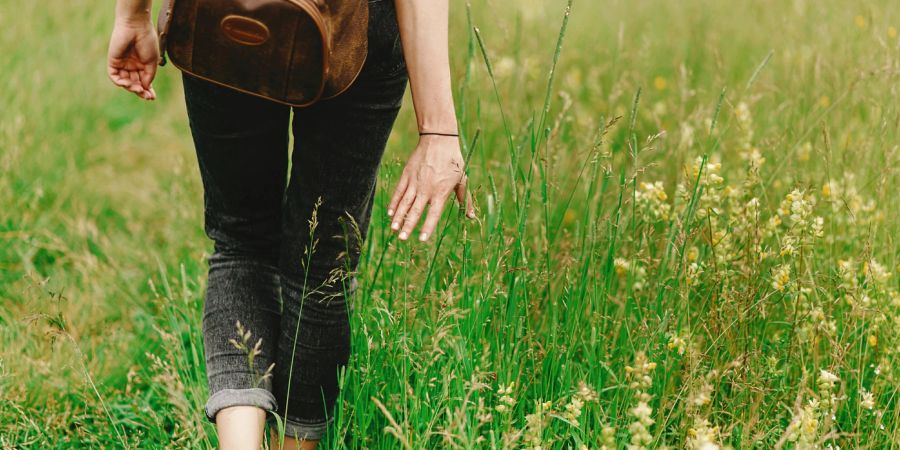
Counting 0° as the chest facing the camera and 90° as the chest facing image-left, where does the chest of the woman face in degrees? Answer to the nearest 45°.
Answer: approximately 180°
